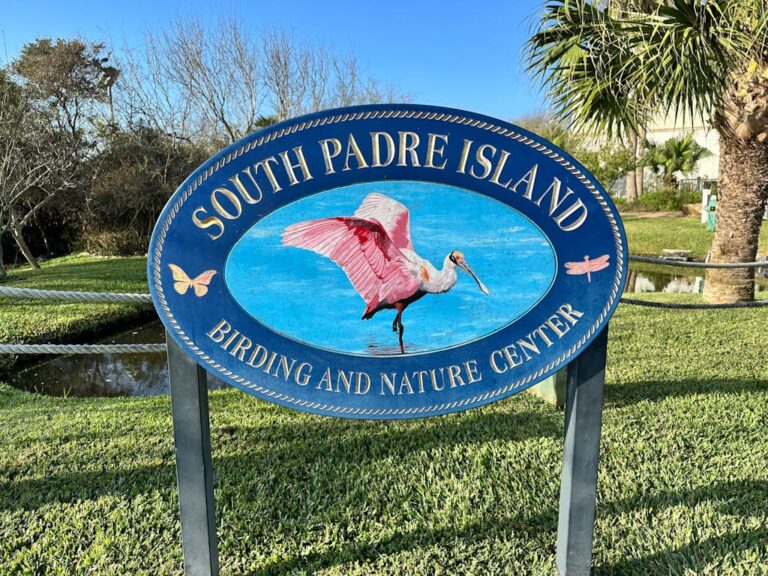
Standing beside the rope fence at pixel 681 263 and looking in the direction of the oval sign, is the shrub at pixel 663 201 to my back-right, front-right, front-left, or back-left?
back-right

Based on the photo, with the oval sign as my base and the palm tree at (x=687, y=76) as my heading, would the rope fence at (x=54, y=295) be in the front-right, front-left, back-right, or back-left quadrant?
back-left

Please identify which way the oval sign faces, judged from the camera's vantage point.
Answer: facing the viewer

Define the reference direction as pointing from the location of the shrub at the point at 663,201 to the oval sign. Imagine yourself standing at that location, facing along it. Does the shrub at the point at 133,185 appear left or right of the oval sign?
right

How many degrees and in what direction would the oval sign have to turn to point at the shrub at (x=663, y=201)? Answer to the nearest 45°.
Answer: approximately 135° to its left

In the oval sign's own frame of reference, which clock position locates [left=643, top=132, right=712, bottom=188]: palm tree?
The palm tree is roughly at 7 o'clock from the oval sign.

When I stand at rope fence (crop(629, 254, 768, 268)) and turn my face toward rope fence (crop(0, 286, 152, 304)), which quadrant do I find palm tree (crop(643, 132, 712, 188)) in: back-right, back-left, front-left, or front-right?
back-right

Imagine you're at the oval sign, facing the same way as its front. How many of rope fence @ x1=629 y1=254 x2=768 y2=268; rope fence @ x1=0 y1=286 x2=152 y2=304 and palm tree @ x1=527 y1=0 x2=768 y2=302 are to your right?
1

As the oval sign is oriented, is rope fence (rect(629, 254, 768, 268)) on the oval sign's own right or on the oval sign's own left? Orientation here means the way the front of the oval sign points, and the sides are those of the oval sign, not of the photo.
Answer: on the oval sign's own left

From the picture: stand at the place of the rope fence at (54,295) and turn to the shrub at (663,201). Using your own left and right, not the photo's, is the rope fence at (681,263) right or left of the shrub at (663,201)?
right

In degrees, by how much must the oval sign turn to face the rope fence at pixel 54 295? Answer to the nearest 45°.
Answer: approximately 90° to its right

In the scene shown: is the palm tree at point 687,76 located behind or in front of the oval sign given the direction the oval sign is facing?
behind
